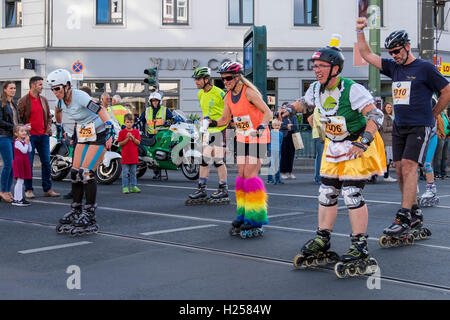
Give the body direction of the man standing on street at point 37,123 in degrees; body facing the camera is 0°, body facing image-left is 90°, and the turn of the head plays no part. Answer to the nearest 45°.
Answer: approximately 315°

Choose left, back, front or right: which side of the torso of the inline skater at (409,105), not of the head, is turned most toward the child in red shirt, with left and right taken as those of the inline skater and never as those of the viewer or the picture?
right

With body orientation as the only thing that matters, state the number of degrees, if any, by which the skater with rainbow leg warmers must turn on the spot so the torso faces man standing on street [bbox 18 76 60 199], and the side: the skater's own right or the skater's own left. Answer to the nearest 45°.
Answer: approximately 90° to the skater's own right

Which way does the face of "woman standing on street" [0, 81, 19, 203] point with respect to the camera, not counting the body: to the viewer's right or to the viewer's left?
to the viewer's right
